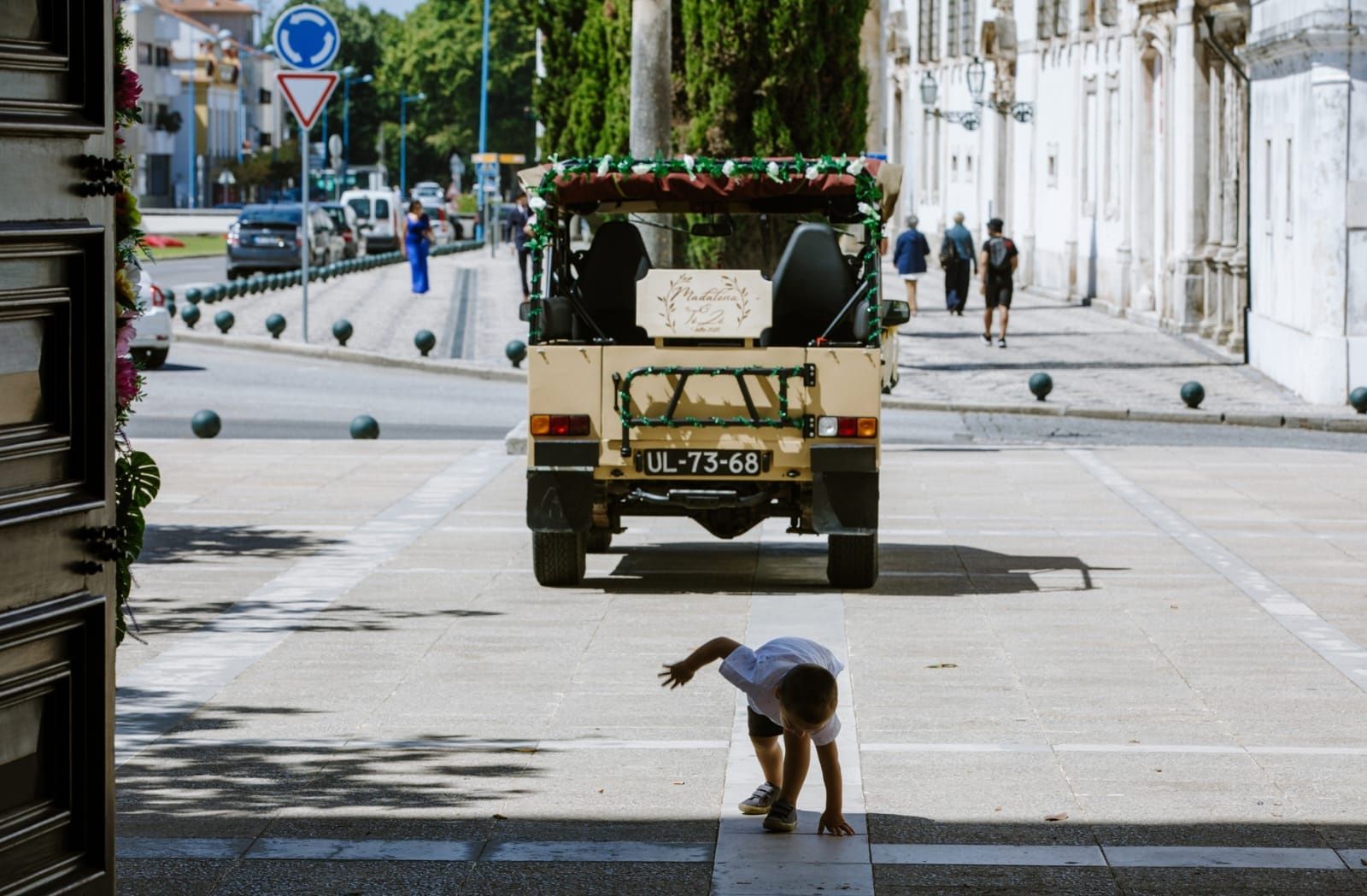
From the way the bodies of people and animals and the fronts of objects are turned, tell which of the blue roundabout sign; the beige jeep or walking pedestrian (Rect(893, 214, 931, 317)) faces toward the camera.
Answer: the blue roundabout sign

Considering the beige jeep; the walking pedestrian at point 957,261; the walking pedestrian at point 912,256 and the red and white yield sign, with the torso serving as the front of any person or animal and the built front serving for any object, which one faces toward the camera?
the red and white yield sign

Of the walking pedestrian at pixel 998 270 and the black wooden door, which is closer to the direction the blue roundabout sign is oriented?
the black wooden door

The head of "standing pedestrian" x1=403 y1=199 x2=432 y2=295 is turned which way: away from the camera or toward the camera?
toward the camera

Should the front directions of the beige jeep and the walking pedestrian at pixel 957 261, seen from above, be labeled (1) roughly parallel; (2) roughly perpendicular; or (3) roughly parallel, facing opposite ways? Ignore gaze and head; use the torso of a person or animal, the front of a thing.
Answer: roughly parallel

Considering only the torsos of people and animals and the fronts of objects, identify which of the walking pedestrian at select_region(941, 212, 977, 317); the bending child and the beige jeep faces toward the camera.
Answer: the bending child

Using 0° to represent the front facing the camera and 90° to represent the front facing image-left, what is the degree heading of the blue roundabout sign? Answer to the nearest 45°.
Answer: approximately 0°

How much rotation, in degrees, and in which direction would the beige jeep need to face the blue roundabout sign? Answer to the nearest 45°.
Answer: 0° — it already faces it

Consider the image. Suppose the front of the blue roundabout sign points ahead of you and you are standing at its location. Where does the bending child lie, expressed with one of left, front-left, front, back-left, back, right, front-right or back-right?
front

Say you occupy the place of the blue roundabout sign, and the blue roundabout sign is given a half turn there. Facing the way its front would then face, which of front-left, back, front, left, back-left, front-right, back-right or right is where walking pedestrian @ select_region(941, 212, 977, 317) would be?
front-right

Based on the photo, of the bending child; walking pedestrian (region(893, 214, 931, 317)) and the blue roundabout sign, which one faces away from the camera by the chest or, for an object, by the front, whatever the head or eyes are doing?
the walking pedestrian

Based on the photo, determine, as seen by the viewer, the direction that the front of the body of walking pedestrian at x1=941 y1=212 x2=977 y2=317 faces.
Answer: away from the camera

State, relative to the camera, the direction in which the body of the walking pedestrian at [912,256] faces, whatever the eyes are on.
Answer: away from the camera

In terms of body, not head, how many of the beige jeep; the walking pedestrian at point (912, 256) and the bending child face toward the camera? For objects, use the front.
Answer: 1

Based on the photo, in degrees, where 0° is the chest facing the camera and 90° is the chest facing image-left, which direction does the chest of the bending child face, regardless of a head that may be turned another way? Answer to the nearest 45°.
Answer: approximately 0°
